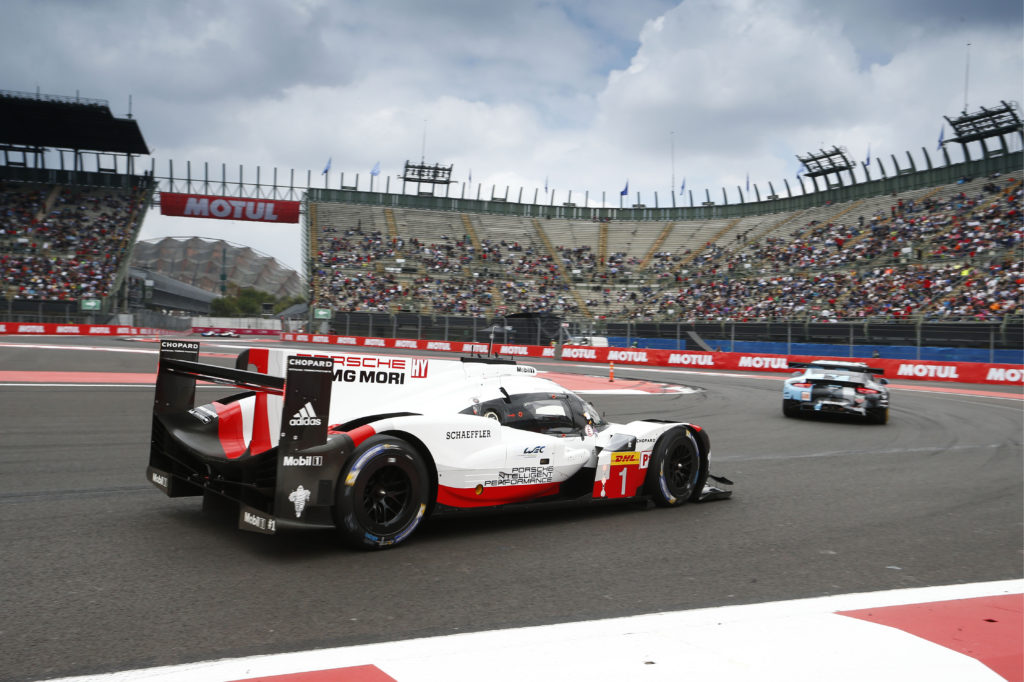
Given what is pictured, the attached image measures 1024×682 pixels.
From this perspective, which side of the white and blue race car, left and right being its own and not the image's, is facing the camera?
back

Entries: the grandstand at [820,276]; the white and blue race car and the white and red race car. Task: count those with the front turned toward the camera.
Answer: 1

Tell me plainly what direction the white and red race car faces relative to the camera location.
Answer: facing away from the viewer and to the right of the viewer

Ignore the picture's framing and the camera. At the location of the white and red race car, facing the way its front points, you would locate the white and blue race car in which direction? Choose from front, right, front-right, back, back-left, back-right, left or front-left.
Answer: front

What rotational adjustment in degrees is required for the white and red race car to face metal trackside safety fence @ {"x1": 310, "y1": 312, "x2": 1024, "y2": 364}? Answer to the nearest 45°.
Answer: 0° — it already faces it

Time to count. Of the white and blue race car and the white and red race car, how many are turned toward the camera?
0

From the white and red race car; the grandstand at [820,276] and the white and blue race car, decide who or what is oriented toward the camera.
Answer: the grandstand

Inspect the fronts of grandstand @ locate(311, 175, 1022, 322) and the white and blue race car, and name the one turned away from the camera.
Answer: the white and blue race car

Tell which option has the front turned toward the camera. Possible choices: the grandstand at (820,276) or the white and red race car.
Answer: the grandstand

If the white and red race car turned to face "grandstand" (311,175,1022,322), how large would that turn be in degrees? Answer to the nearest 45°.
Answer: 0° — it already faces it

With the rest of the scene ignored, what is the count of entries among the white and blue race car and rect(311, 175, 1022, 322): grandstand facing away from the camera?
1

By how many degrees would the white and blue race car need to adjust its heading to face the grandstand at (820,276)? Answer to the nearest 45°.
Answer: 0° — it already faces it

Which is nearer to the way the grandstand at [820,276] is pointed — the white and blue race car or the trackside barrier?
the white and blue race car

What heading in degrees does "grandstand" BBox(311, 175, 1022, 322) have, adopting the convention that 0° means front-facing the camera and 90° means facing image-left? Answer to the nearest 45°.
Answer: approximately 0°

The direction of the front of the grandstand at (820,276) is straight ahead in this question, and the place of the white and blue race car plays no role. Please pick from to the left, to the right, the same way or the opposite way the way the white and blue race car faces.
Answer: the opposite way

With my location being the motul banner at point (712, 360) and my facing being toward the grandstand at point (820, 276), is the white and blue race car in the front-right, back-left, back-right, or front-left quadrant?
back-right
